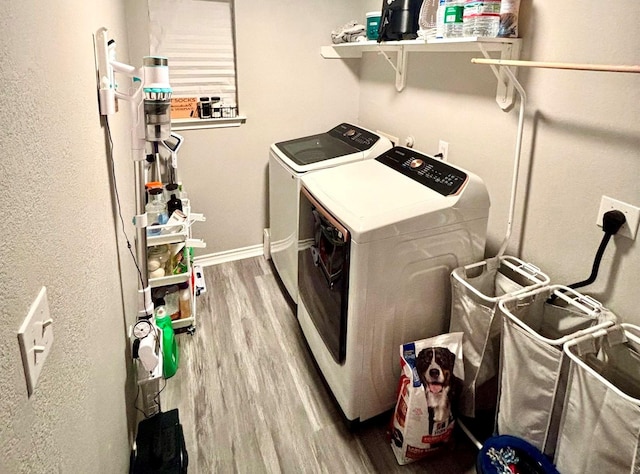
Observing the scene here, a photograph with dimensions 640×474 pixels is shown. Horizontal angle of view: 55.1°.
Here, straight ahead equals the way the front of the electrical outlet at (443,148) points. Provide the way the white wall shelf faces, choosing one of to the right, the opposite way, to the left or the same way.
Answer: the same way

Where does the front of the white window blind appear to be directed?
toward the camera

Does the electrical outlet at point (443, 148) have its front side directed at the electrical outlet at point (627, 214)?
no

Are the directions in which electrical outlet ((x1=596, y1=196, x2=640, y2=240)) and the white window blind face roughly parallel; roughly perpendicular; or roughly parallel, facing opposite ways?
roughly perpendicular

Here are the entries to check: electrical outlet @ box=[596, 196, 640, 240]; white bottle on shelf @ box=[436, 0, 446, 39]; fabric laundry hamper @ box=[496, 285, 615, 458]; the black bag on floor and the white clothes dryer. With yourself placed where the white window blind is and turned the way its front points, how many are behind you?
0

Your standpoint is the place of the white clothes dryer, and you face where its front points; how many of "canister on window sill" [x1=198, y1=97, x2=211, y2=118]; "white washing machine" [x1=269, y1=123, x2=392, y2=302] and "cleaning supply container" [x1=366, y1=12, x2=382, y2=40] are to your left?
0

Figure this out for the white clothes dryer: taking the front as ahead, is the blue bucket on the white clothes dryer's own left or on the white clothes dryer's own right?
on the white clothes dryer's own left

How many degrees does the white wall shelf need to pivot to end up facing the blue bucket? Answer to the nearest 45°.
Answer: approximately 45° to its left

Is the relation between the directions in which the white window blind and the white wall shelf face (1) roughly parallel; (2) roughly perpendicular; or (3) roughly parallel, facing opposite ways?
roughly perpendicular

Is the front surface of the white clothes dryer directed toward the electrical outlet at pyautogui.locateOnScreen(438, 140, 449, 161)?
no

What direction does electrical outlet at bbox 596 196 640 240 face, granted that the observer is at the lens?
facing the viewer and to the left of the viewer

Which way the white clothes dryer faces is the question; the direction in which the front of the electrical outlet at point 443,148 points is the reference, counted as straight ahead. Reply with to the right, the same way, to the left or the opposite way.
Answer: the same way

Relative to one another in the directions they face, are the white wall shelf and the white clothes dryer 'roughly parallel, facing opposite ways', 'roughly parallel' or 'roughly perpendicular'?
roughly parallel

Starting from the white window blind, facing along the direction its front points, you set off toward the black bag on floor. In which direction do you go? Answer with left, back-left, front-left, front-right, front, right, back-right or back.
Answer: front
